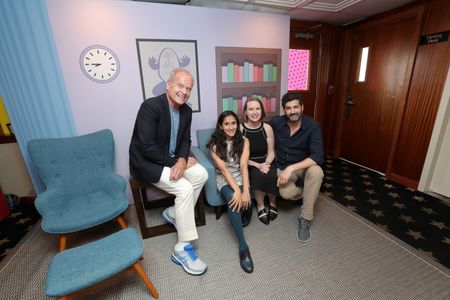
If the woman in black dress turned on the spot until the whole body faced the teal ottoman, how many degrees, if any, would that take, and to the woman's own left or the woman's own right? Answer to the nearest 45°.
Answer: approximately 45° to the woman's own right

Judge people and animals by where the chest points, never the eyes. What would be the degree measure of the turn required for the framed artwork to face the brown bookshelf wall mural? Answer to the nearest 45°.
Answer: approximately 90° to its left

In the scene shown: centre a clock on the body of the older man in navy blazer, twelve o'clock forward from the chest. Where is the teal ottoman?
The teal ottoman is roughly at 3 o'clock from the older man in navy blazer.

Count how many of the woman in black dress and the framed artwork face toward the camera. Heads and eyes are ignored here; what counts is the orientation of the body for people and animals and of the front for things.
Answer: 2

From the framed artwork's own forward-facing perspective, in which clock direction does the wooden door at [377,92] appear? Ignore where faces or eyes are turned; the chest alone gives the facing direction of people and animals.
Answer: The wooden door is roughly at 9 o'clock from the framed artwork.

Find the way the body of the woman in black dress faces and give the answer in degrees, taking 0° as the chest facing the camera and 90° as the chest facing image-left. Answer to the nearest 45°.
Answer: approximately 0°

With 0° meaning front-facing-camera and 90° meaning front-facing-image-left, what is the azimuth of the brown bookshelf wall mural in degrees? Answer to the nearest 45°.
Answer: approximately 0°

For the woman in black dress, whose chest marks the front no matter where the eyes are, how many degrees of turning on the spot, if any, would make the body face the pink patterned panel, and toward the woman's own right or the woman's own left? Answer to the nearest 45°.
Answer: approximately 180°

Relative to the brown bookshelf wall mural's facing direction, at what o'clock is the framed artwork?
The framed artwork is roughly at 2 o'clock from the brown bookshelf wall mural.
